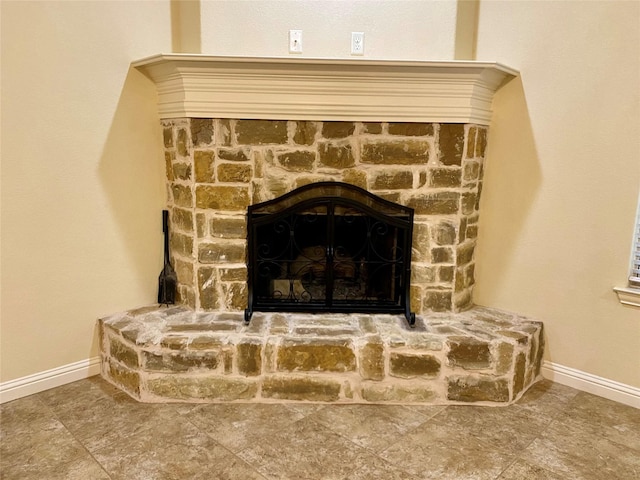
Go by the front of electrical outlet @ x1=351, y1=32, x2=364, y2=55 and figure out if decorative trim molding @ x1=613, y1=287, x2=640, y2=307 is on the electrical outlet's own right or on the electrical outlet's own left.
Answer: on the electrical outlet's own left

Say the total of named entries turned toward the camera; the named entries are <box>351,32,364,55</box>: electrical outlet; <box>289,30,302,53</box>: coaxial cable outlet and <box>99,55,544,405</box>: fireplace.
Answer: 3

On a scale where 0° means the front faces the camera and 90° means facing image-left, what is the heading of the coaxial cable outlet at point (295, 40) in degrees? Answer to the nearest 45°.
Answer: approximately 0°

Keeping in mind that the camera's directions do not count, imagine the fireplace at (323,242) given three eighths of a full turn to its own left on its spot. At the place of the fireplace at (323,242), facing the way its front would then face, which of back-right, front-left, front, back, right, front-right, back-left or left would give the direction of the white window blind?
front-right

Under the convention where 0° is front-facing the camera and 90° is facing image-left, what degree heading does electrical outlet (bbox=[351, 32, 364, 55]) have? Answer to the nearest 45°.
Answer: approximately 0°

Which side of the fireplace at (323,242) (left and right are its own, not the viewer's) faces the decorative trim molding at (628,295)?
left

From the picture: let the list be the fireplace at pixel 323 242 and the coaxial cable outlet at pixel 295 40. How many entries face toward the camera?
2
